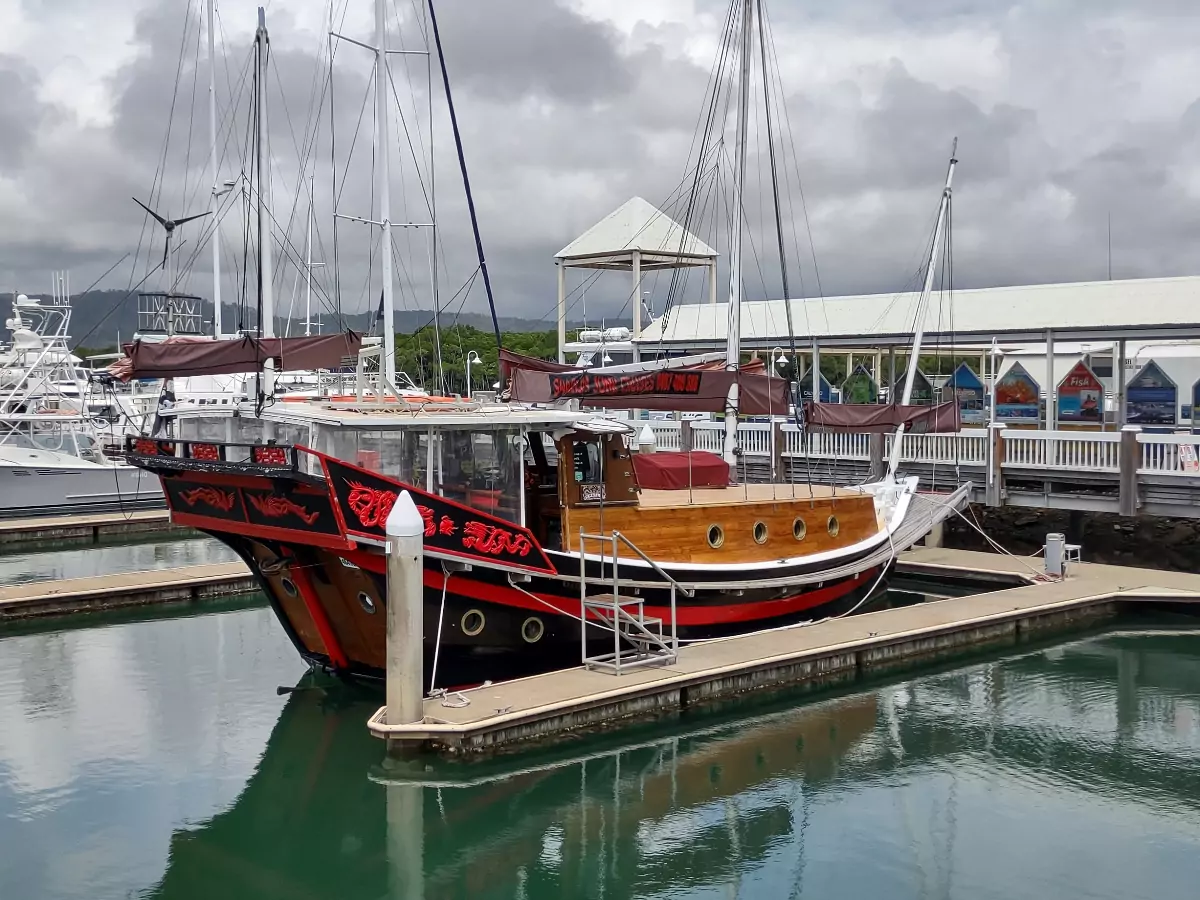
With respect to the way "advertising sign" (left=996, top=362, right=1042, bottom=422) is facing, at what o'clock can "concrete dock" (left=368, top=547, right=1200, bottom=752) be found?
The concrete dock is roughly at 12 o'clock from the advertising sign.

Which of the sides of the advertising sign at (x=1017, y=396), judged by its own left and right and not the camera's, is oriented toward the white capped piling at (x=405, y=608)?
front

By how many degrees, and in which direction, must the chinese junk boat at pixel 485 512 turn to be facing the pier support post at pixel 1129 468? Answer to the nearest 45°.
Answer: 0° — it already faces it

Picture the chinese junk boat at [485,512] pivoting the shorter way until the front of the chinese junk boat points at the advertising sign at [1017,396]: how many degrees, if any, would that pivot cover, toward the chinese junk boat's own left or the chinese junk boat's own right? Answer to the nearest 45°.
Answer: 0° — it already faces it

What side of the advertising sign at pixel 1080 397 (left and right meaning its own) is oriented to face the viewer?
front

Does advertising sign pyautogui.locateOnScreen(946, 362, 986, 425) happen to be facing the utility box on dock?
yes

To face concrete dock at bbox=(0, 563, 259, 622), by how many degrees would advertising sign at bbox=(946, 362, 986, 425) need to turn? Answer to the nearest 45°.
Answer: approximately 45° to its right

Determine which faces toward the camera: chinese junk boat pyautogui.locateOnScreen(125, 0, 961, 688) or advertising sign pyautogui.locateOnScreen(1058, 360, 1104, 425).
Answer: the advertising sign

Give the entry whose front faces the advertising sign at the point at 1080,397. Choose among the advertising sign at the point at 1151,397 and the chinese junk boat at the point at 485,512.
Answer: the chinese junk boat

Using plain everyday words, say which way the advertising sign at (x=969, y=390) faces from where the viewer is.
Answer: facing the viewer

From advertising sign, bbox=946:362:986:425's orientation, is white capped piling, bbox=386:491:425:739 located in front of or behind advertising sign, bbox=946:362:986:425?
in front

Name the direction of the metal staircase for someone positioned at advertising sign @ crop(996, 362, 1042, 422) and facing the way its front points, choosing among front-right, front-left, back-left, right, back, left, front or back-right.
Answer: front

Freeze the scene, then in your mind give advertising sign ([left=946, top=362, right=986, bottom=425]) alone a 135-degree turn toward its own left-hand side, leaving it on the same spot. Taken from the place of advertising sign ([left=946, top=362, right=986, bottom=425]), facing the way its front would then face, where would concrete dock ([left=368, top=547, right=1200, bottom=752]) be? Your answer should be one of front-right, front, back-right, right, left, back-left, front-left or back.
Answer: back-right

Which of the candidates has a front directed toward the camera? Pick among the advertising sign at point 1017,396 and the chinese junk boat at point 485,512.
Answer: the advertising sign
